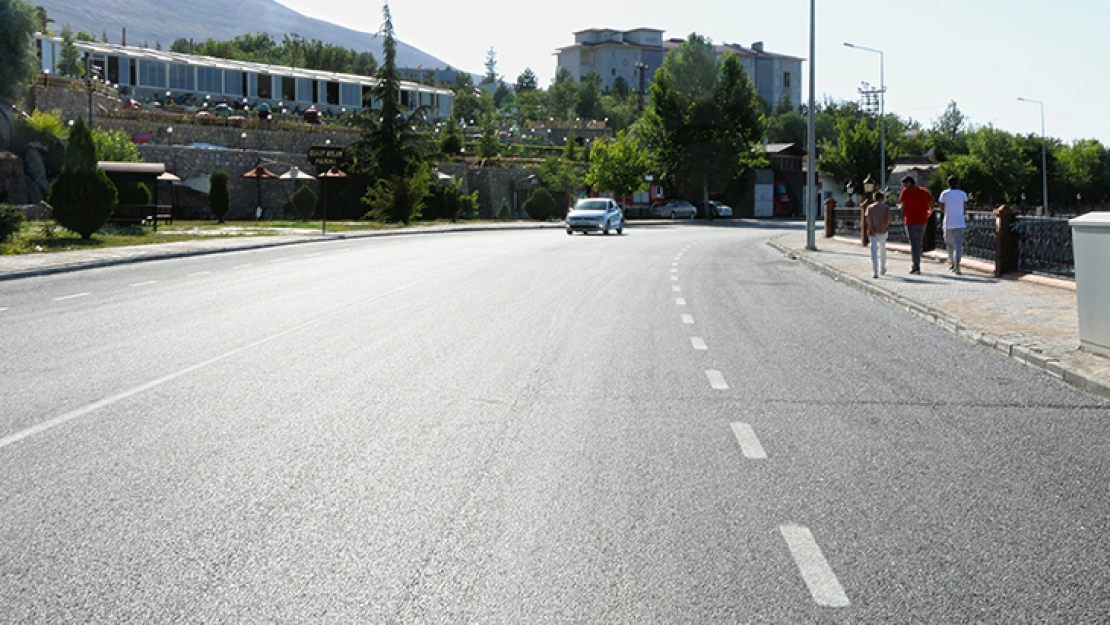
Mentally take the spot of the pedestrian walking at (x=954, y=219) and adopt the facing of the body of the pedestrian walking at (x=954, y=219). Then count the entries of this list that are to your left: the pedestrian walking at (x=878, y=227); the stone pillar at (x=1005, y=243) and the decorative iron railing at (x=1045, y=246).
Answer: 1

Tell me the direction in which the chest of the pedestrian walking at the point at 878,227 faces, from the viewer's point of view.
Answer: away from the camera

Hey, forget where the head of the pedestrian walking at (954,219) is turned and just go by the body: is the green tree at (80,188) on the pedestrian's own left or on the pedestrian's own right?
on the pedestrian's own left

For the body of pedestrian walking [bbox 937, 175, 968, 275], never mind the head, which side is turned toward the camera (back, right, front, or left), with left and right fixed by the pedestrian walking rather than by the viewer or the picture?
back
